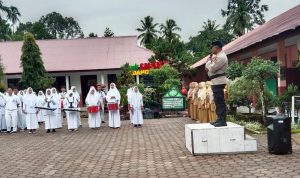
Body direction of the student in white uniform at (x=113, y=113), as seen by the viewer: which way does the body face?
toward the camera

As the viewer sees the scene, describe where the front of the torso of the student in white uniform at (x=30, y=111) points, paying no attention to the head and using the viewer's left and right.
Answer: facing the viewer

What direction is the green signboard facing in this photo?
toward the camera

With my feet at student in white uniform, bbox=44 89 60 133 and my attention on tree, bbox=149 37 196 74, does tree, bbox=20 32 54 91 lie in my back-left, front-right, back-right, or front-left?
front-left

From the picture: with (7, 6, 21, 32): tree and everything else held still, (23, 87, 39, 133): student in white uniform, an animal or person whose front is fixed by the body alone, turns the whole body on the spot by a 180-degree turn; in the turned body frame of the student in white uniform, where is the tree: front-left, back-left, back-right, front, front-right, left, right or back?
front

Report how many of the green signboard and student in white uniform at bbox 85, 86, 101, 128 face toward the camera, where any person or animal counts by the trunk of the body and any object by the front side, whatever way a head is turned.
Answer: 2

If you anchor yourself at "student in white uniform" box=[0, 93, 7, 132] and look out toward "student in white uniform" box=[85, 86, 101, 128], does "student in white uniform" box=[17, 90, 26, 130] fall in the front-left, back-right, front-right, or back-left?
front-left

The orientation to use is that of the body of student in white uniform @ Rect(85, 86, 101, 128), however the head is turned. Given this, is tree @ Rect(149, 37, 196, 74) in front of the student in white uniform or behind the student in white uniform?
behind

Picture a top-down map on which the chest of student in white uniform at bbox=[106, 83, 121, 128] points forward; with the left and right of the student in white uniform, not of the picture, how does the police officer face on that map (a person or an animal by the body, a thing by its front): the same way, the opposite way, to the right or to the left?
to the right

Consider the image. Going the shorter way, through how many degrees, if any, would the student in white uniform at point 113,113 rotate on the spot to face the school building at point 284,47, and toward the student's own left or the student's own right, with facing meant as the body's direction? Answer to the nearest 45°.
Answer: approximately 90° to the student's own left

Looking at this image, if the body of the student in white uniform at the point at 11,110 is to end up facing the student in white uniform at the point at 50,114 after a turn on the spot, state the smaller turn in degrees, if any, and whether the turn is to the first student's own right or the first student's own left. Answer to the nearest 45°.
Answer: approximately 45° to the first student's own left

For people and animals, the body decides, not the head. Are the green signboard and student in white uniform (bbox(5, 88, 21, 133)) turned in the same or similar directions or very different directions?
same or similar directions

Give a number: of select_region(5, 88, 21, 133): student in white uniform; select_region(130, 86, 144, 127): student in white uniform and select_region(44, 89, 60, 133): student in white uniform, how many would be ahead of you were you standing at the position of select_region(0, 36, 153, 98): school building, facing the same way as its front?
3
